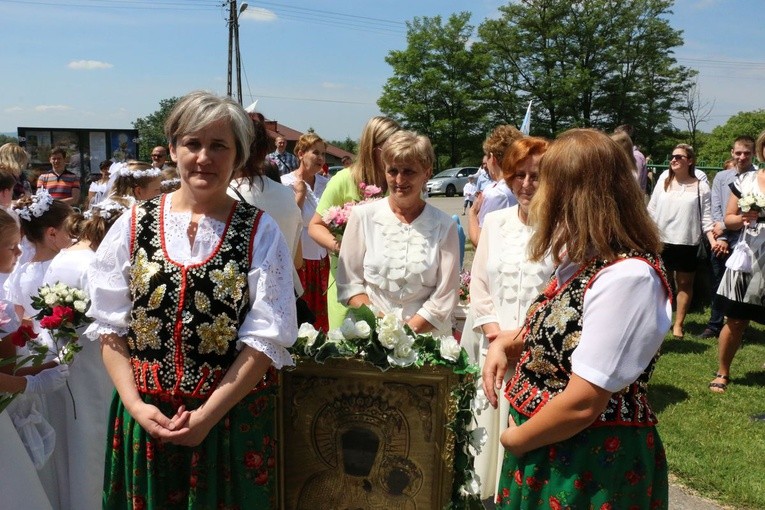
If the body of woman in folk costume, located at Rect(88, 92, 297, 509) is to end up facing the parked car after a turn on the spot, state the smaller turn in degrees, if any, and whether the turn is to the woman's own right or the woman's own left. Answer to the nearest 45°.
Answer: approximately 135° to the woman's own left

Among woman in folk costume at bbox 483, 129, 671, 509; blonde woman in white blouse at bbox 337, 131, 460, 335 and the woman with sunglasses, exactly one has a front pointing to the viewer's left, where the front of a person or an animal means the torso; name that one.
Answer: the woman in folk costume

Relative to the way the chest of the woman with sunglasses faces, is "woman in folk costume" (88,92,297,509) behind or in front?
in front

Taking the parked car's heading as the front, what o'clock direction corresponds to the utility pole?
The utility pole is roughly at 12 o'clock from the parked car.

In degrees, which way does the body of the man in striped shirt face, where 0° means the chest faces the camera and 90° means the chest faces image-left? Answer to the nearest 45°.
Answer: approximately 0°

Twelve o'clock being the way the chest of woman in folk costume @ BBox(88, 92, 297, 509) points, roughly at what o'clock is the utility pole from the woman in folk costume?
The utility pole is roughly at 6 o'clock from the woman in folk costume.

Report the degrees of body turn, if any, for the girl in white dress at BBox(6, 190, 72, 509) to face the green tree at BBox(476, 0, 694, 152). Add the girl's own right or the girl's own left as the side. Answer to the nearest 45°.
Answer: approximately 45° to the girl's own left

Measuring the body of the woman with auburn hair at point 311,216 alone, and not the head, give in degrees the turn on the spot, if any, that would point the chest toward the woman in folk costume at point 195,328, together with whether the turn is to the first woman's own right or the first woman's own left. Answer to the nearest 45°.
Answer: approximately 45° to the first woman's own right

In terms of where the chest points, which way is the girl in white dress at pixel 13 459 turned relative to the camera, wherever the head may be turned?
to the viewer's right

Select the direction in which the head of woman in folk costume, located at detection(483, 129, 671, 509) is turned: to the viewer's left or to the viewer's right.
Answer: to the viewer's left

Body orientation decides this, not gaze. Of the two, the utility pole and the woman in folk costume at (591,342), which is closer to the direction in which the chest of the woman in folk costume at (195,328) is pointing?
the woman in folk costume

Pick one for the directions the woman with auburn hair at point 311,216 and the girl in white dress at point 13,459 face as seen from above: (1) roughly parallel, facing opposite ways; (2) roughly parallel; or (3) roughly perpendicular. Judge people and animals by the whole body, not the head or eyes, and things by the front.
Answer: roughly perpendicular
